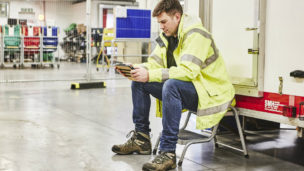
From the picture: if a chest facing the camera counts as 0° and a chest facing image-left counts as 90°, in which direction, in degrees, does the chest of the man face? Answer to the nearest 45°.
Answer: approximately 45°

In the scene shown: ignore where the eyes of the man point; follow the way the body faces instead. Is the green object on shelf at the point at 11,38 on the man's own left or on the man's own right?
on the man's own right

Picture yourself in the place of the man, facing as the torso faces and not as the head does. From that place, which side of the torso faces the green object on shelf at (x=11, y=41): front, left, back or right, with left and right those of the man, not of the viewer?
right
